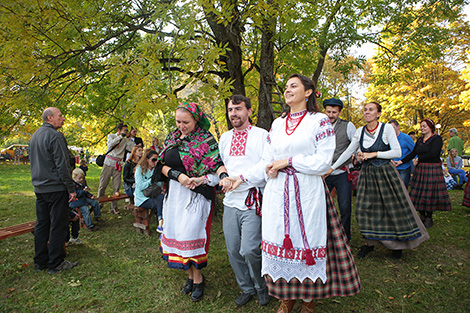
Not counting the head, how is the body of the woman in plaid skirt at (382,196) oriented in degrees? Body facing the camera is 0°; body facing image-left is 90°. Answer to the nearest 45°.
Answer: approximately 45°

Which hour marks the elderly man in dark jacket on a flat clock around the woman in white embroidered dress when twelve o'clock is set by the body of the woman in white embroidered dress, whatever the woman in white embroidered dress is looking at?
The elderly man in dark jacket is roughly at 2 o'clock from the woman in white embroidered dress.

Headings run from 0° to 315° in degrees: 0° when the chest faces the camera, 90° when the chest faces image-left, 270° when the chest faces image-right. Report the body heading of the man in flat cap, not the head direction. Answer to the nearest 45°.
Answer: approximately 45°

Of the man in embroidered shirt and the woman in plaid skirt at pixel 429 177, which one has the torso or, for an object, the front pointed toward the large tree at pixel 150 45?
the woman in plaid skirt

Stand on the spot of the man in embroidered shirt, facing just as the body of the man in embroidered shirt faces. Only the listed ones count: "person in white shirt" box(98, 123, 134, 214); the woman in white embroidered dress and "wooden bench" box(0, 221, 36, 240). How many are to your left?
1

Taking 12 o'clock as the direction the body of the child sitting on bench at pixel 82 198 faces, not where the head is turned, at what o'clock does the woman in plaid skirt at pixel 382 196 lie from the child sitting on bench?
The woman in plaid skirt is roughly at 12 o'clock from the child sitting on bench.

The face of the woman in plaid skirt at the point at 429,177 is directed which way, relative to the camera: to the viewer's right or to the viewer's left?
to the viewer's left

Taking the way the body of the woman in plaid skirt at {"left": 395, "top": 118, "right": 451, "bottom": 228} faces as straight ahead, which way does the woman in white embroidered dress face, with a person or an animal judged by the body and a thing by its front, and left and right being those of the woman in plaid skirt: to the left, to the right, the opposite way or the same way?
the same way

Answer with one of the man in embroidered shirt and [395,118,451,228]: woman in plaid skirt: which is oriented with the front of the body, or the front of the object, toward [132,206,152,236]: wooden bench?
the woman in plaid skirt

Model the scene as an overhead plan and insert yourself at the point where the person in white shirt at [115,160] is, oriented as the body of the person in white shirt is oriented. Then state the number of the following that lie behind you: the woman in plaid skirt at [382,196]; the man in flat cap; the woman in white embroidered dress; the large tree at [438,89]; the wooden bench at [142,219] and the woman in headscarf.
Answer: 0

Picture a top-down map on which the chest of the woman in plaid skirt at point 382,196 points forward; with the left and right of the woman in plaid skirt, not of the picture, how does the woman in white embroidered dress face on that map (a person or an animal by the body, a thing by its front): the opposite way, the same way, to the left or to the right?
the same way

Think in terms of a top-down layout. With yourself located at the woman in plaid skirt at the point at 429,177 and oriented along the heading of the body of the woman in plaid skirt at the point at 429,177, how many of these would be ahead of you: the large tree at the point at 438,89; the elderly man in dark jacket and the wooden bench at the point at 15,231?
2

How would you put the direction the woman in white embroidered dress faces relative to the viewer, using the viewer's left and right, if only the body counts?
facing the viewer and to the left of the viewer

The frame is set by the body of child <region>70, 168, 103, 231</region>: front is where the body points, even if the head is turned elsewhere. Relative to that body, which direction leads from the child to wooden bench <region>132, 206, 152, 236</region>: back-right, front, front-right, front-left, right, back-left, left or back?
front

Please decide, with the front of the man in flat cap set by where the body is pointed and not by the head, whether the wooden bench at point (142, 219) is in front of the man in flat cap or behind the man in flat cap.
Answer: in front

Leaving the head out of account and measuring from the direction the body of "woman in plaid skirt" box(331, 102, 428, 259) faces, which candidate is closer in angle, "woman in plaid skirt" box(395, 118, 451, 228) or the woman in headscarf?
the woman in headscarf

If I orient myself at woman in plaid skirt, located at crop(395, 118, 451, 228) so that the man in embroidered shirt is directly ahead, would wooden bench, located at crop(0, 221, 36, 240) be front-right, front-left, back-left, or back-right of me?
front-right

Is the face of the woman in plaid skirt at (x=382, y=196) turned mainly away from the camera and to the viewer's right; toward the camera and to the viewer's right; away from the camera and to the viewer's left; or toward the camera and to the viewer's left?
toward the camera and to the viewer's left

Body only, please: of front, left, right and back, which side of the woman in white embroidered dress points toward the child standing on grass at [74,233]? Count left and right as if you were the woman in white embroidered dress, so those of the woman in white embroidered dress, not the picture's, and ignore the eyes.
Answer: right

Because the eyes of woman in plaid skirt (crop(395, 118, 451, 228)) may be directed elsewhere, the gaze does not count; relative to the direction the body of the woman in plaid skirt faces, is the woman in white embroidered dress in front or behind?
in front

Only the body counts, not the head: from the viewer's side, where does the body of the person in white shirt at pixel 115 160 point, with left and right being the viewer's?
facing the viewer and to the right of the viewer
